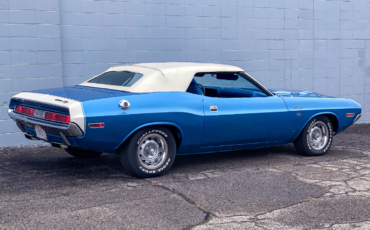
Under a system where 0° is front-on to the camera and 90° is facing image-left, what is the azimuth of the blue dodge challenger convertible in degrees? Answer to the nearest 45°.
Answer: approximately 225°
